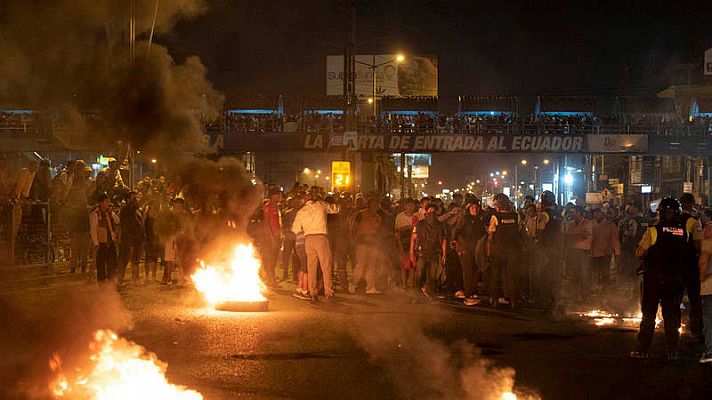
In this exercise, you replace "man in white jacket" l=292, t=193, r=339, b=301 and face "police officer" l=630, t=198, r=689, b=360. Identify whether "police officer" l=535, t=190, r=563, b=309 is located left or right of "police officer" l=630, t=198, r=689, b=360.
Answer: left

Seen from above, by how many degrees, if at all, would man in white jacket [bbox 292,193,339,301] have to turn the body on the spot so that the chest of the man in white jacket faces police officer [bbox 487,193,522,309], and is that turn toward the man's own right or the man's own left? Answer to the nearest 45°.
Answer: approximately 90° to the man's own right

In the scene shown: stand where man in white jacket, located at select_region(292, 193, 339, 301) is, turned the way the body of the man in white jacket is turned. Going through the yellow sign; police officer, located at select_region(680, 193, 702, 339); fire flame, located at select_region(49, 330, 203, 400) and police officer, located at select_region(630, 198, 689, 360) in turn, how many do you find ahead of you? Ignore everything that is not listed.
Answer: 1

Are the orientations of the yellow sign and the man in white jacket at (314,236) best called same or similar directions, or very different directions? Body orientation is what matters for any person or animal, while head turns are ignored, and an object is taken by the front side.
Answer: very different directions

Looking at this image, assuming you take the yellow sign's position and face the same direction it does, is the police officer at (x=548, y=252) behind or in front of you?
in front

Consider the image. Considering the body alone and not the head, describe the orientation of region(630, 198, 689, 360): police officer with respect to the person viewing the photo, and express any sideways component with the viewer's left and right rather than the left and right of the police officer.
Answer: facing away from the viewer and to the left of the viewer

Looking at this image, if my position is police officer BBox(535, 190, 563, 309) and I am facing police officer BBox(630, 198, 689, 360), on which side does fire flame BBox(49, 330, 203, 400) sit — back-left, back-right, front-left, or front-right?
front-right

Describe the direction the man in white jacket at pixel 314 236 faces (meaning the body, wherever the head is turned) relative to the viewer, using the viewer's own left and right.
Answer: facing away from the viewer

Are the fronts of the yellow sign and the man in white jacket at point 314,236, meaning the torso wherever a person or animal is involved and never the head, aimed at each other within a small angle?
yes

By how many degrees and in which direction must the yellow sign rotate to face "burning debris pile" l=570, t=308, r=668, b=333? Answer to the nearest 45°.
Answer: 0° — it already faces it

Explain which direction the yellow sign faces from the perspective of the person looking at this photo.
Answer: facing the viewer

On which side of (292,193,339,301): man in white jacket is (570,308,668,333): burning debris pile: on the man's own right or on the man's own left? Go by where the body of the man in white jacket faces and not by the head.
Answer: on the man's own right

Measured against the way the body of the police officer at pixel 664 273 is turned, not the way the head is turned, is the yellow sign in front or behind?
in front

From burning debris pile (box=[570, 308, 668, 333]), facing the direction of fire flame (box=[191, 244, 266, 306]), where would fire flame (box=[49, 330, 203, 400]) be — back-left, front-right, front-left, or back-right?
front-left

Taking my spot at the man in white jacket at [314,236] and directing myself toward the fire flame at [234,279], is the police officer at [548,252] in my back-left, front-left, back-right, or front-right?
back-left

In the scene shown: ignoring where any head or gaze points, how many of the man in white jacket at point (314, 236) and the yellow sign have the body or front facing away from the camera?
1
